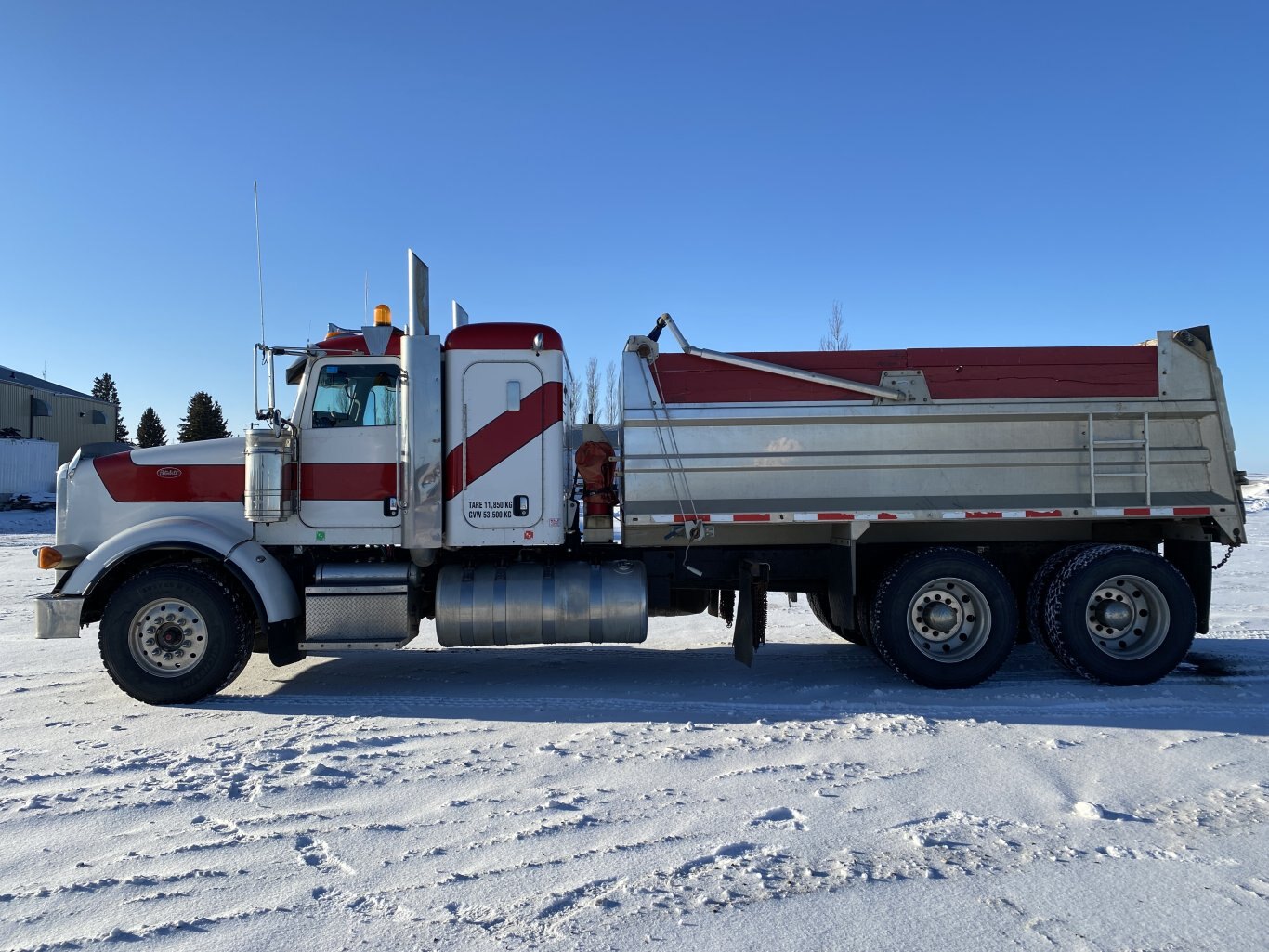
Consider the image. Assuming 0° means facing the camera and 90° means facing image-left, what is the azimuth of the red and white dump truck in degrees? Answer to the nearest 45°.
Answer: approximately 90°
